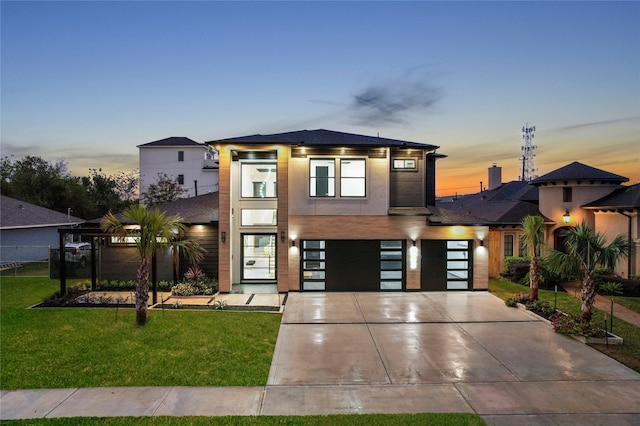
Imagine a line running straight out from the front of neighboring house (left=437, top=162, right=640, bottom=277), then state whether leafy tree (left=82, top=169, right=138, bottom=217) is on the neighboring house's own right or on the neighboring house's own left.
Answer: on the neighboring house's own right

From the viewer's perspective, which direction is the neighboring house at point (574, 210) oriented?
toward the camera

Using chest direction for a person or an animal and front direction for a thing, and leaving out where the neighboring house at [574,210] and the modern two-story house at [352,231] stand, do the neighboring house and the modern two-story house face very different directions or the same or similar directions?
same or similar directions

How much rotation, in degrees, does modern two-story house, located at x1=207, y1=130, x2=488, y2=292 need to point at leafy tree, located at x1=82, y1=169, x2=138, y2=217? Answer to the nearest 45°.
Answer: approximately 135° to its right

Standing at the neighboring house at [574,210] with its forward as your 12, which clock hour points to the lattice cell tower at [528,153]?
The lattice cell tower is roughly at 6 o'clock from the neighboring house.

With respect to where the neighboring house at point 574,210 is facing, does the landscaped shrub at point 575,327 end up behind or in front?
in front

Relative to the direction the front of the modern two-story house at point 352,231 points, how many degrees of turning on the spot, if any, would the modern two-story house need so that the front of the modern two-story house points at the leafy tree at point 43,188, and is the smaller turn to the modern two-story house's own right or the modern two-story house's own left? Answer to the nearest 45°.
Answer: approximately 135° to the modern two-story house's own right

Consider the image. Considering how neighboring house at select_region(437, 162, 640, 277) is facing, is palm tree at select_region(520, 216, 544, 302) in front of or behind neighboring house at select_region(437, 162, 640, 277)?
in front

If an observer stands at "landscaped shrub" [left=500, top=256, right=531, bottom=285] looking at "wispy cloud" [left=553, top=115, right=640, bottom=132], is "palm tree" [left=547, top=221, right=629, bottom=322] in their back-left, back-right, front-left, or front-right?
back-right

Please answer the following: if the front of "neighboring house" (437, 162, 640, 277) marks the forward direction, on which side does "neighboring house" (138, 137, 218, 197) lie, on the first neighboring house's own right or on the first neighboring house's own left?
on the first neighboring house's own right

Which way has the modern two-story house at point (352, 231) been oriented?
toward the camera

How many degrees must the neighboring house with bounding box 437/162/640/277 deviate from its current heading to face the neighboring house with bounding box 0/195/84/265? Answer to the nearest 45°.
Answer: approximately 90° to its right

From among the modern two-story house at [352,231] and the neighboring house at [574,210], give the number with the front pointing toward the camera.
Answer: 2

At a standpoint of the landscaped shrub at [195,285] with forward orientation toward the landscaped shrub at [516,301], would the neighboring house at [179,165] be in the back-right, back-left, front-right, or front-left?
back-left

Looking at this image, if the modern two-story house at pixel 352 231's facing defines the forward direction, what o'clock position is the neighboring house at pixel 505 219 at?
The neighboring house is roughly at 8 o'clock from the modern two-story house.

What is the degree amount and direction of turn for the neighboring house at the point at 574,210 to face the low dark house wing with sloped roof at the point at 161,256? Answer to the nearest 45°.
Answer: approximately 45° to its right
